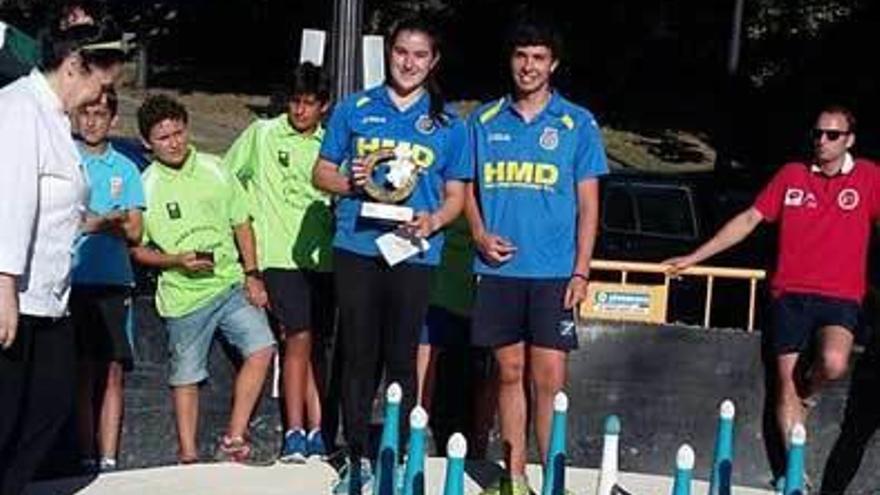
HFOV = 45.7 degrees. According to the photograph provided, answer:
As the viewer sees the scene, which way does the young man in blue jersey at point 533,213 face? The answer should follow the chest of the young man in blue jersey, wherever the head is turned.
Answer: toward the camera

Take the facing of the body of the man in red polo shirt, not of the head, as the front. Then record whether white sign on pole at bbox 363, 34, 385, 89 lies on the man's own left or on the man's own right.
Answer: on the man's own right

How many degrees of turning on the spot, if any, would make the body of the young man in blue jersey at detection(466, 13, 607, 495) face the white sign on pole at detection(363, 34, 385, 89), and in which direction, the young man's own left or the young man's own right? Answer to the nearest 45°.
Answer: approximately 135° to the young man's own right

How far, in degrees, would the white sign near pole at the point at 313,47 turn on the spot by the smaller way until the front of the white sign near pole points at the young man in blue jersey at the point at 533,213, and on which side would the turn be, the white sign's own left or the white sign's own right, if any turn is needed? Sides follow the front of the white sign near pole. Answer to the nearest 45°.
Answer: approximately 45° to the white sign's own left

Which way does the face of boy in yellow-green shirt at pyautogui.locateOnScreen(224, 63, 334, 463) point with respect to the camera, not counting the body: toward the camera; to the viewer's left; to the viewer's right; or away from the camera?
toward the camera

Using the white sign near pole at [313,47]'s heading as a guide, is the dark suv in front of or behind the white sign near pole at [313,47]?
behind

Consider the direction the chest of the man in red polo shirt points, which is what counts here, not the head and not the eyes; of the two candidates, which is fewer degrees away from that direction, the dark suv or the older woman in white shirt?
the older woman in white shirt

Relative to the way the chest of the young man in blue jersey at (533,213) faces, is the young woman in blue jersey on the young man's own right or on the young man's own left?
on the young man's own right

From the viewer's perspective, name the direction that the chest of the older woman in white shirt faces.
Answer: to the viewer's right

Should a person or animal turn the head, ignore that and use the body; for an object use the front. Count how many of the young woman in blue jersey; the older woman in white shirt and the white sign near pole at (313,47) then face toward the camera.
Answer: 2

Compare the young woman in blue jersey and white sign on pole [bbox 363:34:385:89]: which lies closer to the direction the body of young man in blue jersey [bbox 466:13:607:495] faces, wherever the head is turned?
the young woman in blue jersey

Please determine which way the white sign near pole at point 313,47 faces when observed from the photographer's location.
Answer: facing the viewer
